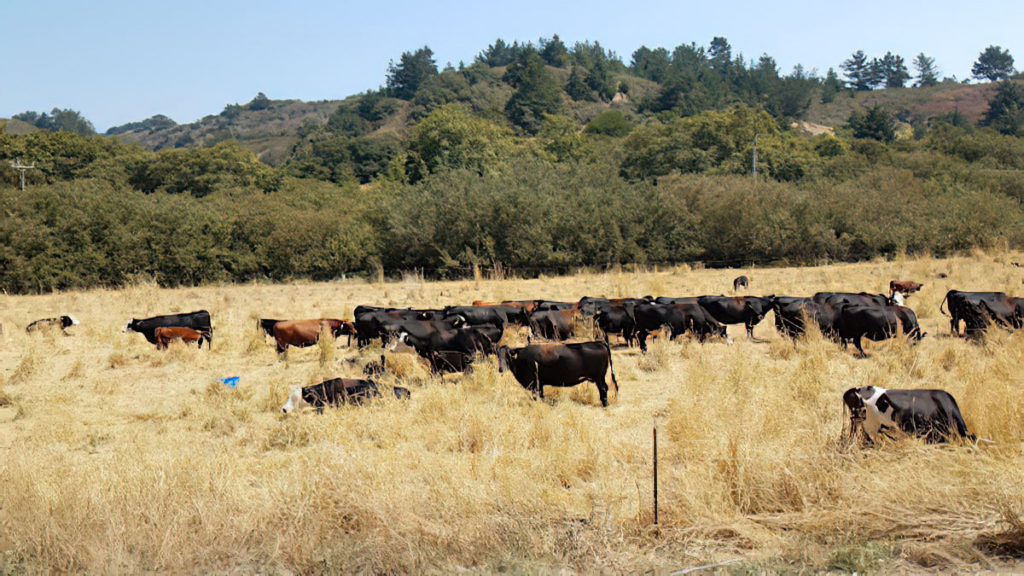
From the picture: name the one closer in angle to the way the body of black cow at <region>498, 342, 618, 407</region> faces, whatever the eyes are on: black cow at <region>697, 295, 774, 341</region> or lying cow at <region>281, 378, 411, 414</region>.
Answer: the lying cow

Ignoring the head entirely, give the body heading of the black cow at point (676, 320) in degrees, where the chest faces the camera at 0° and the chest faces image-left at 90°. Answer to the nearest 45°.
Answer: approximately 270°

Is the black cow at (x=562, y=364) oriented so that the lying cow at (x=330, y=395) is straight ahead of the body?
yes

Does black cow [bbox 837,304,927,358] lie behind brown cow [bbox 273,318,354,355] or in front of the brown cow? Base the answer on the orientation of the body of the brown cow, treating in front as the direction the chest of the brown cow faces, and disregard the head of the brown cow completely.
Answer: in front

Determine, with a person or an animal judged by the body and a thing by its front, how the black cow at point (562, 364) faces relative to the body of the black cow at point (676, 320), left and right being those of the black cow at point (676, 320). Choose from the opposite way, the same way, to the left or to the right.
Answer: the opposite way

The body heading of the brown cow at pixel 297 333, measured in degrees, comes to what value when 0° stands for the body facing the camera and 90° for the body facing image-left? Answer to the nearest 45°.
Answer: approximately 270°

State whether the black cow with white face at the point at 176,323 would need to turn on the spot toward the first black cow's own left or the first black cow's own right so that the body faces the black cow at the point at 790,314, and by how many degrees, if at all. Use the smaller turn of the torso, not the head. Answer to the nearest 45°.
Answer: approximately 135° to the first black cow's own left

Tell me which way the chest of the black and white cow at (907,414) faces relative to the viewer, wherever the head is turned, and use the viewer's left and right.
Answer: facing to the left of the viewer

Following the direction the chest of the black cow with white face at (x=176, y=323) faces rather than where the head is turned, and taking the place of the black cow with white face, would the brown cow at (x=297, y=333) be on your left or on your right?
on your left

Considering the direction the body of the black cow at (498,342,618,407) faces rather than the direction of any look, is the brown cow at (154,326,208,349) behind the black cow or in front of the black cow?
in front

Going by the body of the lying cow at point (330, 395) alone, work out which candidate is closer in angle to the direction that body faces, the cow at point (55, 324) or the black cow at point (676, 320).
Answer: the cow

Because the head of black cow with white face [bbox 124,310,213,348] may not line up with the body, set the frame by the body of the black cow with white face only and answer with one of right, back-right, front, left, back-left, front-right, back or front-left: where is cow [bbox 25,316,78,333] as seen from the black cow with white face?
front-right
